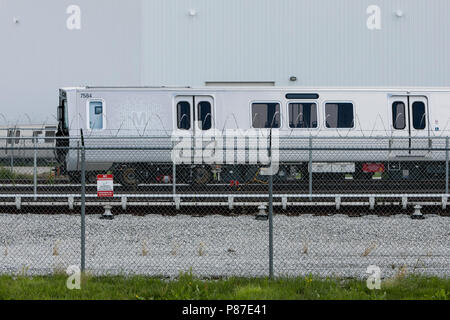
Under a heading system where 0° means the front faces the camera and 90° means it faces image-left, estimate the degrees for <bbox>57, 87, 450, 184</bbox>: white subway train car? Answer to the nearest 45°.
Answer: approximately 90°

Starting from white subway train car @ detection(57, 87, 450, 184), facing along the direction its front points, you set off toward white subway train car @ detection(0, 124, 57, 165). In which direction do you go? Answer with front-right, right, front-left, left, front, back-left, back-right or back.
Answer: front-right

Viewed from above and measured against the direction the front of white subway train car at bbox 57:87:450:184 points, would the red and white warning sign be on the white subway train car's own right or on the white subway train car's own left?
on the white subway train car's own left

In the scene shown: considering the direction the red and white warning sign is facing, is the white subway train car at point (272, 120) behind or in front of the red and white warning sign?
behind

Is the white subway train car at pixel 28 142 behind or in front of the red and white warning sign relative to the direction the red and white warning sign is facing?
behind

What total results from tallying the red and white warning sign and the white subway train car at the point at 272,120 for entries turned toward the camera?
1

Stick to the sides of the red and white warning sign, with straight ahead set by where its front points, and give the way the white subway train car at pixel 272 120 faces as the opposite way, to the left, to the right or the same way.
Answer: to the right

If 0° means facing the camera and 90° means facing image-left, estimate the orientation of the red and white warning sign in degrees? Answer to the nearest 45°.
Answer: approximately 0°
